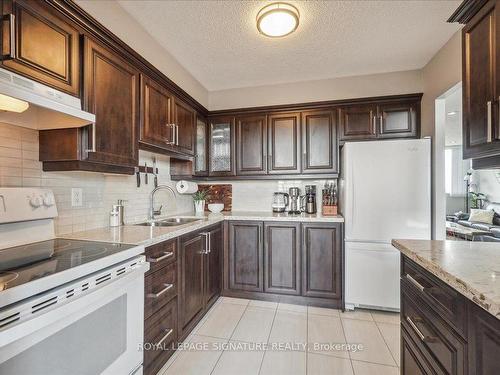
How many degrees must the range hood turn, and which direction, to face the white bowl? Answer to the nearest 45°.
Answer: approximately 90° to its left

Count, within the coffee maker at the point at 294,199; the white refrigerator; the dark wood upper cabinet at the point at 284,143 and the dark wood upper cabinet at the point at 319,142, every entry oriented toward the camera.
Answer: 4

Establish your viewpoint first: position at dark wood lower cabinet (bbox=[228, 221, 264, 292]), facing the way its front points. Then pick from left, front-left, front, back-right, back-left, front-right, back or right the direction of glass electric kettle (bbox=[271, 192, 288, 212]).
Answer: back-left

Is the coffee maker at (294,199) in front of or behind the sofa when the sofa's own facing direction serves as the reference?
in front

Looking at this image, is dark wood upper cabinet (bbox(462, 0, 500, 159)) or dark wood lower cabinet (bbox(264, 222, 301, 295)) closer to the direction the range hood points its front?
the dark wood upper cabinet

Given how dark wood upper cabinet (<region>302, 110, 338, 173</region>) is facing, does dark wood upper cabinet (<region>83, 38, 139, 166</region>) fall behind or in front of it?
in front

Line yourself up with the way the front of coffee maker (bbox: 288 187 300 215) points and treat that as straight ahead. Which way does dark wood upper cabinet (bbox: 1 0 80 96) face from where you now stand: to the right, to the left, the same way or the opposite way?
to the left

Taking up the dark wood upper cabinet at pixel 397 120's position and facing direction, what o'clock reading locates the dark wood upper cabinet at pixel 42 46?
the dark wood upper cabinet at pixel 42 46 is roughly at 1 o'clock from the dark wood upper cabinet at pixel 397 120.

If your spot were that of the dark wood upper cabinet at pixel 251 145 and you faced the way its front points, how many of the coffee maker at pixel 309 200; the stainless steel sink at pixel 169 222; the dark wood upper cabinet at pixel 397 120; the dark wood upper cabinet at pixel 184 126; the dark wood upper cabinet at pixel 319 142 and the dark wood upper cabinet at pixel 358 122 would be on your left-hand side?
4

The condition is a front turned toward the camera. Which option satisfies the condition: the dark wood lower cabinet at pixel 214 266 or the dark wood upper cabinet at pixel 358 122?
the dark wood upper cabinet

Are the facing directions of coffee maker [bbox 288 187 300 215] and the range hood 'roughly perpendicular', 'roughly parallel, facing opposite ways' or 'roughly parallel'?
roughly perpendicular

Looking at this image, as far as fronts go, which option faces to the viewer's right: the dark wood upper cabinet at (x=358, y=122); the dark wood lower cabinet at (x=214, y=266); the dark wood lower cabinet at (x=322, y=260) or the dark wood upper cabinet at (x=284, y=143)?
the dark wood lower cabinet at (x=214, y=266)

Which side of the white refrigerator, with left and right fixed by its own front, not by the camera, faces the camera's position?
front

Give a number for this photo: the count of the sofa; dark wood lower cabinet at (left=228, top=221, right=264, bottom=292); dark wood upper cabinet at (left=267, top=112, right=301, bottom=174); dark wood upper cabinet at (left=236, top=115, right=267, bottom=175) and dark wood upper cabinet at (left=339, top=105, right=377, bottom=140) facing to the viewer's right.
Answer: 0

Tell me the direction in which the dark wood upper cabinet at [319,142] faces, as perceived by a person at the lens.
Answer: facing the viewer

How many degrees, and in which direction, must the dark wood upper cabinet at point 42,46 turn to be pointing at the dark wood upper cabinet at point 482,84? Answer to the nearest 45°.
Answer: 0° — it already faces it

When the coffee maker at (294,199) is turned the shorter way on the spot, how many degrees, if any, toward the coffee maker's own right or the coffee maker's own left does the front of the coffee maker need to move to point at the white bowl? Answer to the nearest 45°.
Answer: approximately 90° to the coffee maker's own right
